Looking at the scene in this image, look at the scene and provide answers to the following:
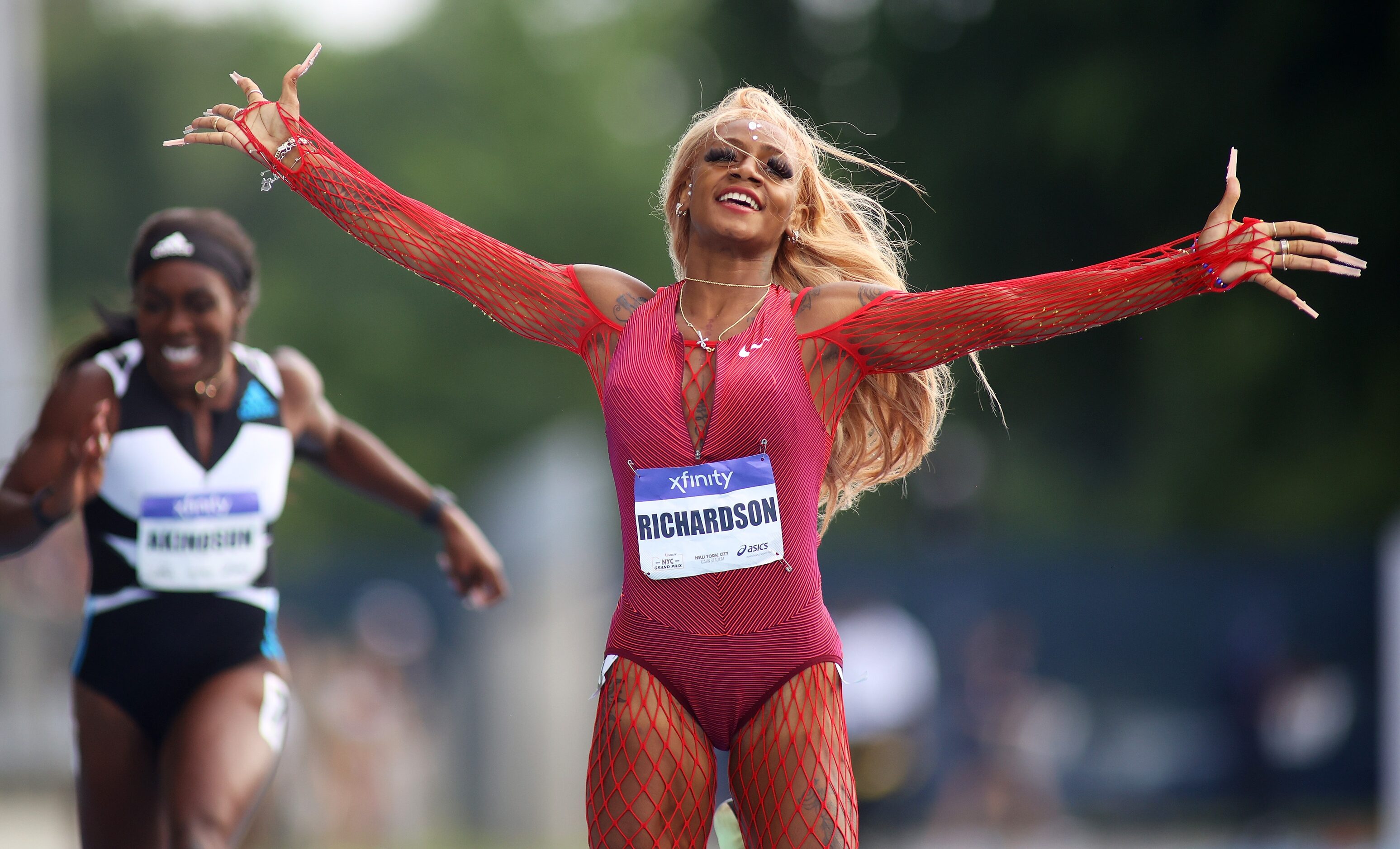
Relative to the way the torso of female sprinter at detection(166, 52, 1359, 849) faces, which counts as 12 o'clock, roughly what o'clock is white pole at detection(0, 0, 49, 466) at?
The white pole is roughly at 5 o'clock from the female sprinter.

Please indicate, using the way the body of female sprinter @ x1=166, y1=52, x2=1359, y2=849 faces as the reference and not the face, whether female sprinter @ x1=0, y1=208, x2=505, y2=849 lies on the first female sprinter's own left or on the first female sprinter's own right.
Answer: on the first female sprinter's own right

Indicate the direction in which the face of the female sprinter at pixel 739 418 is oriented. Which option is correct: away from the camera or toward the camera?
toward the camera

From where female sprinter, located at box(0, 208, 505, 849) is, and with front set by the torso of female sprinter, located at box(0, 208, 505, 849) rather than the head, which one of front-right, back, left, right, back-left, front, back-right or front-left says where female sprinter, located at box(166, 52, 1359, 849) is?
front-left

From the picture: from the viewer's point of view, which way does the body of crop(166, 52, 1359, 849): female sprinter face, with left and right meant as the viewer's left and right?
facing the viewer

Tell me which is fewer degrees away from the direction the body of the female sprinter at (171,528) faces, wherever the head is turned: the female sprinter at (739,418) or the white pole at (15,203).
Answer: the female sprinter

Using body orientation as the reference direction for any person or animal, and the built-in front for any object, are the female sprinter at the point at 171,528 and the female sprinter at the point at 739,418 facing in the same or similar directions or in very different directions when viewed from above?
same or similar directions

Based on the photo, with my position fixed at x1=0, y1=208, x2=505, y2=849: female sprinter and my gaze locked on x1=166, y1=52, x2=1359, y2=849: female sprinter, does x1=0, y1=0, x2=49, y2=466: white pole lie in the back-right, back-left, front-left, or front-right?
back-left

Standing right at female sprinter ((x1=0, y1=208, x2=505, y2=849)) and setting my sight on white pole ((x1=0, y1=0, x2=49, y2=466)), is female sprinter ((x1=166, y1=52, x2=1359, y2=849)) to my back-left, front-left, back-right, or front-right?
back-right

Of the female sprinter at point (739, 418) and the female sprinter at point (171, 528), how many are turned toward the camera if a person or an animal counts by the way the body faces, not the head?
2

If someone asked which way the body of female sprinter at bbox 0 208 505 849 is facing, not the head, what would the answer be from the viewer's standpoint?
toward the camera

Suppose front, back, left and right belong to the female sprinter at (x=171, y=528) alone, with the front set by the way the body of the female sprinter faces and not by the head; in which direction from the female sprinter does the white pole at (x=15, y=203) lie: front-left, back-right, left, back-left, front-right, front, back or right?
back
